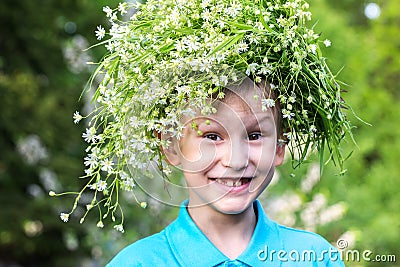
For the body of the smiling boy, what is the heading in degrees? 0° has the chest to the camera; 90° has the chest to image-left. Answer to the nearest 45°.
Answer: approximately 0°
